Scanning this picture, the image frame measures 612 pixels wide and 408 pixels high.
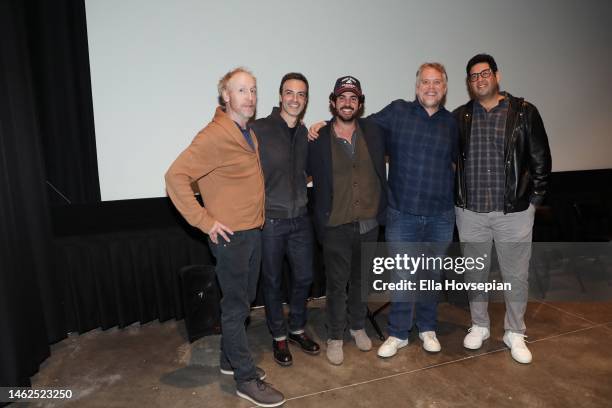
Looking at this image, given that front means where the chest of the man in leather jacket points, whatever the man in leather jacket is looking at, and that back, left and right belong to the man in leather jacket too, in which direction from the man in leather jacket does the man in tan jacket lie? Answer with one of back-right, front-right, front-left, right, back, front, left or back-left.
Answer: front-right

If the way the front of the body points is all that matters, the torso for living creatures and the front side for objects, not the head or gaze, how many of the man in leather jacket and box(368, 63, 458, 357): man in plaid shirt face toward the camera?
2

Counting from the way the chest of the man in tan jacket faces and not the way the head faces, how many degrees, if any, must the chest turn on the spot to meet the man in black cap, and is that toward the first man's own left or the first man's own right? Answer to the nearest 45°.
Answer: approximately 45° to the first man's own left

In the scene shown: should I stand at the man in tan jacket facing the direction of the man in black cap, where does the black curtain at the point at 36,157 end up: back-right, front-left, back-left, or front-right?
back-left

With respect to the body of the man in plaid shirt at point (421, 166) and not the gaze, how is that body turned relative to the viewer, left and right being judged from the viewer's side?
facing the viewer

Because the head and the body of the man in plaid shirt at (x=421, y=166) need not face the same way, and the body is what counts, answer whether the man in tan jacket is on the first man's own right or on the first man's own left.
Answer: on the first man's own right

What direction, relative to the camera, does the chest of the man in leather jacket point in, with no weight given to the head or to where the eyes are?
toward the camera

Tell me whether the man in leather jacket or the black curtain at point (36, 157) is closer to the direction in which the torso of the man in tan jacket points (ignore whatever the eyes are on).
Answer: the man in leather jacket

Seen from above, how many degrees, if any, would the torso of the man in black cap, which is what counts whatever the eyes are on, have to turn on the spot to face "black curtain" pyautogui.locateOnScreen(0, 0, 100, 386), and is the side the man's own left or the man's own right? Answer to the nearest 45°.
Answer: approximately 90° to the man's own right

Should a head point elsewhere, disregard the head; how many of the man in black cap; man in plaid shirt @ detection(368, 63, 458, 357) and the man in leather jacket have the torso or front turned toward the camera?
3

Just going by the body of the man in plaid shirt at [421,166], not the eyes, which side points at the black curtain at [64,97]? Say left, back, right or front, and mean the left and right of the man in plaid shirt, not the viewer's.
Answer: right
